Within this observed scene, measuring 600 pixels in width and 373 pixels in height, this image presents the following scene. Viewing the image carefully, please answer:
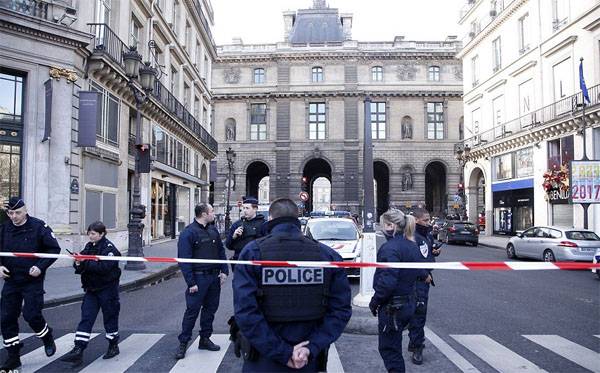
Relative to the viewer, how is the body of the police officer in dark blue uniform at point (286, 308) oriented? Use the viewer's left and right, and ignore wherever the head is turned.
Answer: facing away from the viewer

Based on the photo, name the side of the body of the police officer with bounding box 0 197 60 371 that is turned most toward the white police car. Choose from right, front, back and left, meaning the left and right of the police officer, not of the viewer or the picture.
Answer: back

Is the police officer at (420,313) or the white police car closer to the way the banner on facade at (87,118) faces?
the police officer

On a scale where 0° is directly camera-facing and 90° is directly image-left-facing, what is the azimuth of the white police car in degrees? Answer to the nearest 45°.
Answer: approximately 0°

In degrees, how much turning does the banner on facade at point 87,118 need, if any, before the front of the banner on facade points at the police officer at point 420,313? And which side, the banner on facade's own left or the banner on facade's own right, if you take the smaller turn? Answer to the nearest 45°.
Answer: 0° — it already faces them

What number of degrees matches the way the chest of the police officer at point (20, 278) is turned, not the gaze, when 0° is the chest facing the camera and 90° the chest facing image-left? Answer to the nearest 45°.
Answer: approximately 45°

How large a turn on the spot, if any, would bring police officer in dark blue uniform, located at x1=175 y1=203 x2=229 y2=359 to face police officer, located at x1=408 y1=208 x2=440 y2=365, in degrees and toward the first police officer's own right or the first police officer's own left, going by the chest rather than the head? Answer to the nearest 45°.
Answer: approximately 45° to the first police officer's own left
